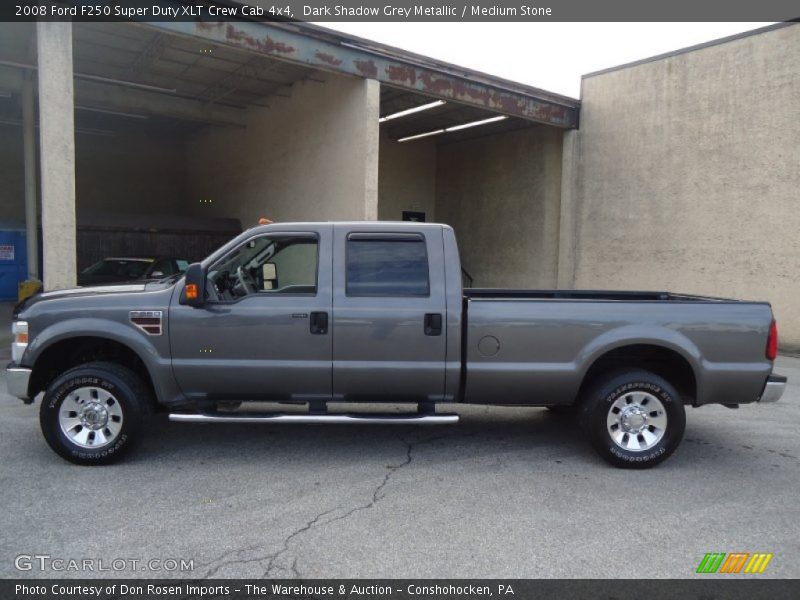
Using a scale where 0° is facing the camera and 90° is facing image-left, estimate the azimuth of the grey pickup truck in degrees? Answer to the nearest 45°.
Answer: approximately 90°

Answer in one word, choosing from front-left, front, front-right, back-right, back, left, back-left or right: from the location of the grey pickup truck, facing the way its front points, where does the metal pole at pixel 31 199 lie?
front-right

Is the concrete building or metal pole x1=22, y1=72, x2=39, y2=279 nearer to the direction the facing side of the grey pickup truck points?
the metal pole

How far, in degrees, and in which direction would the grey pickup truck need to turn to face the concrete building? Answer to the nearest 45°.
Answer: approximately 90° to its right
